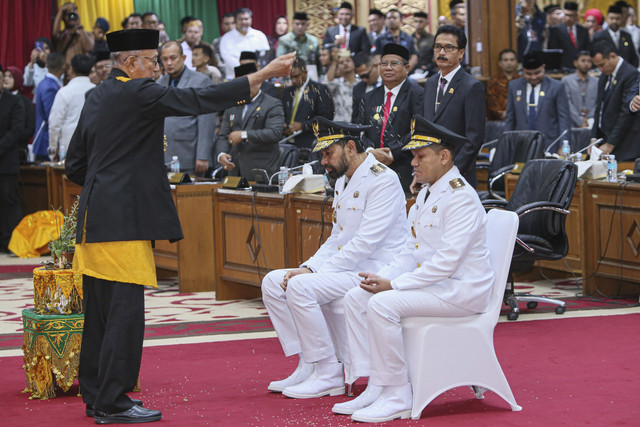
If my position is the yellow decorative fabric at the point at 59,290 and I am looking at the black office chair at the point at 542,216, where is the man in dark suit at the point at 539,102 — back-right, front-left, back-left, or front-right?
front-left

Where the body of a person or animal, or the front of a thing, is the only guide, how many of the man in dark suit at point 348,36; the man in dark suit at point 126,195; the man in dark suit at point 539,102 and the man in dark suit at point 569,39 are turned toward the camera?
3

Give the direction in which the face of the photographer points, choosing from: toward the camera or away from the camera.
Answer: toward the camera

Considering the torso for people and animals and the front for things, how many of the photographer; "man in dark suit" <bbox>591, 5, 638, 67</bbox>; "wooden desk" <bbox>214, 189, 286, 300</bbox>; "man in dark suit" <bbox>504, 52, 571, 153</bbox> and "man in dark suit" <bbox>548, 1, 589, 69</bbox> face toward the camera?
5

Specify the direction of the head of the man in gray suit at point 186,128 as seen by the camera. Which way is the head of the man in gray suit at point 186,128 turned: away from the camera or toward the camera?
toward the camera

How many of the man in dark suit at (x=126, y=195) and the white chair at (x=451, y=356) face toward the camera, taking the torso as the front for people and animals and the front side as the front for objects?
0

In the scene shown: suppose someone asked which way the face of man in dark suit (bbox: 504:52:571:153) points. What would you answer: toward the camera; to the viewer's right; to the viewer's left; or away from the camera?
toward the camera

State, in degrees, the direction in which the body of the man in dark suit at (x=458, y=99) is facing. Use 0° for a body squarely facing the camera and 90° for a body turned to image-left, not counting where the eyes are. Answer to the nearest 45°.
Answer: approximately 45°

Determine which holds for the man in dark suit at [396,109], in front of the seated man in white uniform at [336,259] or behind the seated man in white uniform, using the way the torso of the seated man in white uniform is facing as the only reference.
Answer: behind

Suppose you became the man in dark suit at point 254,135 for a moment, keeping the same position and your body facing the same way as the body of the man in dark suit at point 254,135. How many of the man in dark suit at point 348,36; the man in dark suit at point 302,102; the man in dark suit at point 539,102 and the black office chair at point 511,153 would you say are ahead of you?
0

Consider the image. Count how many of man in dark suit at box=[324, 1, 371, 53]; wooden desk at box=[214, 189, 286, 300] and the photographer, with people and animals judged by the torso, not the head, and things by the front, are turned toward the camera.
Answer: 3

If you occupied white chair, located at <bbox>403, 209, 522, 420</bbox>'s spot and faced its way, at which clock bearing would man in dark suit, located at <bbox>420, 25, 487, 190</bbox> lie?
The man in dark suit is roughly at 3 o'clock from the white chair.

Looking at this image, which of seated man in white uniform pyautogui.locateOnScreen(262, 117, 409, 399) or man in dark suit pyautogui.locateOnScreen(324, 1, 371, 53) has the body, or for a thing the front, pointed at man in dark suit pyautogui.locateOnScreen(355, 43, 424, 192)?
man in dark suit pyautogui.locateOnScreen(324, 1, 371, 53)

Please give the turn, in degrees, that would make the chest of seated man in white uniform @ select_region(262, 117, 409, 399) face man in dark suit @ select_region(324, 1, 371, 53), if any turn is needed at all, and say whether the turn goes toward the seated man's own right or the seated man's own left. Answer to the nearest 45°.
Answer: approximately 135° to the seated man's own right

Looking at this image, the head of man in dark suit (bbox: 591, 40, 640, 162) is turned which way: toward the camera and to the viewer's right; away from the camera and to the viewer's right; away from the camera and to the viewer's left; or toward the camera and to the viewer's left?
toward the camera and to the viewer's left

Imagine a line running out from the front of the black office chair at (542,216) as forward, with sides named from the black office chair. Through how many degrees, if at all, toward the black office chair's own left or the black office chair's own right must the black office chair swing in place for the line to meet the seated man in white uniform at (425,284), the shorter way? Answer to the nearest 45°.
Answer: approximately 45° to the black office chair's own left

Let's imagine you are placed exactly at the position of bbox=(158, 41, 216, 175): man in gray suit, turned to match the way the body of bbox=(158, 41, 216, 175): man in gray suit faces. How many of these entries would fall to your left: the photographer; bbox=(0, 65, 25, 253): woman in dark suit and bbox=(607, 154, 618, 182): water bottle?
1

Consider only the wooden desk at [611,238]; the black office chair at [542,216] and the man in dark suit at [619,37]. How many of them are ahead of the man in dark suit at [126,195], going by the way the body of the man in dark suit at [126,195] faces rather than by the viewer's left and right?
3
